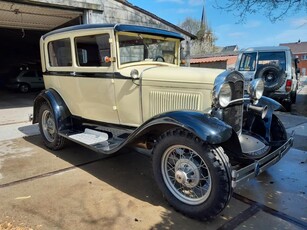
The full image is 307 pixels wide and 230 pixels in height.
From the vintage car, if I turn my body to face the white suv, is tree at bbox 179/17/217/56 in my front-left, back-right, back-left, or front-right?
front-left

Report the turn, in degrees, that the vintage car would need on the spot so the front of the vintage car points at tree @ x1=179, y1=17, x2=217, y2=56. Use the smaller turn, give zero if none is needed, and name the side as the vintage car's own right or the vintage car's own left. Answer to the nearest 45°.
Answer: approximately 135° to the vintage car's own left

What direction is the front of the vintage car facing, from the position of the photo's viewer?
facing the viewer and to the right of the viewer

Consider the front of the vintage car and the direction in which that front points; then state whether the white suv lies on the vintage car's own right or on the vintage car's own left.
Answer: on the vintage car's own left
